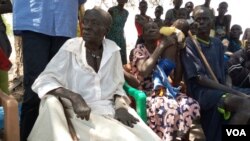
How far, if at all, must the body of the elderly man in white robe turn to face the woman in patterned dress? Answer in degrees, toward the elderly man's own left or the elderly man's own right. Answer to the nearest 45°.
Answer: approximately 135° to the elderly man's own left

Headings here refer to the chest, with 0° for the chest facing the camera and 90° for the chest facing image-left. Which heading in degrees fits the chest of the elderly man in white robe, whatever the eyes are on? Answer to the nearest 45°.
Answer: approximately 0°
